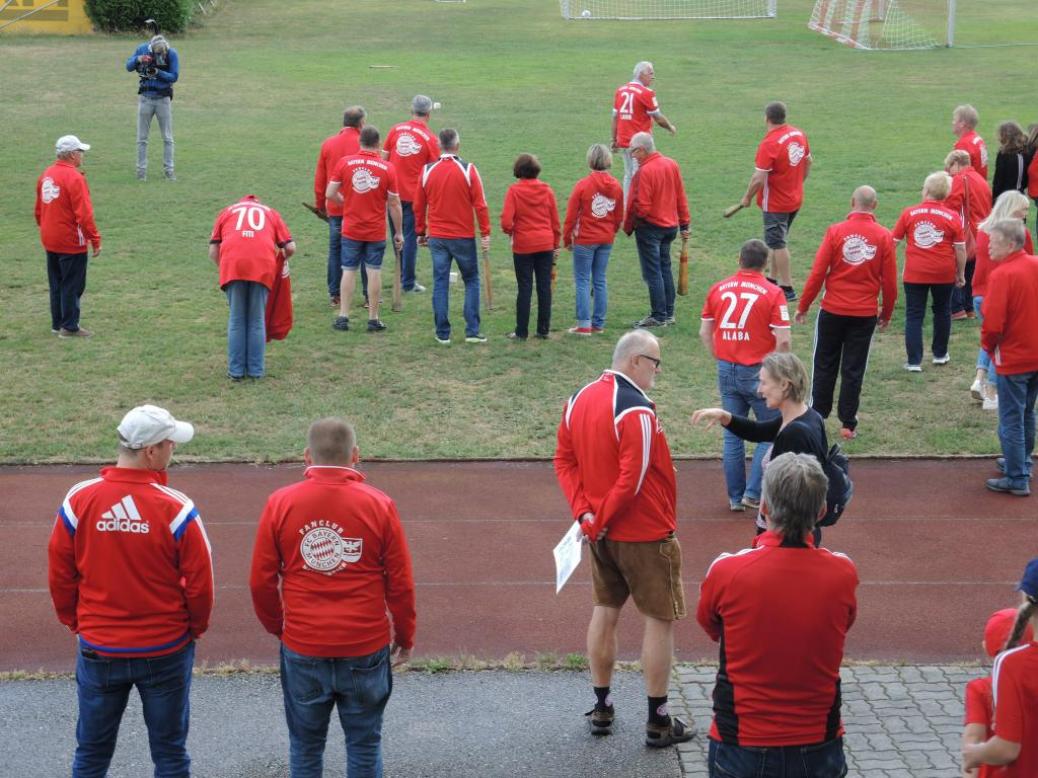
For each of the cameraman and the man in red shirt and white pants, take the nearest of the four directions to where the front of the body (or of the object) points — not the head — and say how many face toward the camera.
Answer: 1

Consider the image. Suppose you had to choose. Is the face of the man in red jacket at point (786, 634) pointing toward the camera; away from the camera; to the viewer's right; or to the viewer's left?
away from the camera

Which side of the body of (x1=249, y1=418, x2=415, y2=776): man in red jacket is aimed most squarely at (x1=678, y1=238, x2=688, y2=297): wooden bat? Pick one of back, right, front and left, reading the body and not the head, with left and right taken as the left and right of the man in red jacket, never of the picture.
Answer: front

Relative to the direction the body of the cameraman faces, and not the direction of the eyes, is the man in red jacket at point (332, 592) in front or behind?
in front

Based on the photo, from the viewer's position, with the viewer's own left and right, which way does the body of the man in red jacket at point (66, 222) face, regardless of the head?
facing away from the viewer and to the right of the viewer

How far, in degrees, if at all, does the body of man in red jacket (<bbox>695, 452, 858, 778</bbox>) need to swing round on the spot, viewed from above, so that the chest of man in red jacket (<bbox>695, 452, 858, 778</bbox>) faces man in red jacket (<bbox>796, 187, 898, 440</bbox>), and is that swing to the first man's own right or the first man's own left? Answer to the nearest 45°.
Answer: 0° — they already face them

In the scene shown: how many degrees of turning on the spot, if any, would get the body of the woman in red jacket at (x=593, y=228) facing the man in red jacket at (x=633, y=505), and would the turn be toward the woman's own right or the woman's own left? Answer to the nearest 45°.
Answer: approximately 135° to the woman's own left

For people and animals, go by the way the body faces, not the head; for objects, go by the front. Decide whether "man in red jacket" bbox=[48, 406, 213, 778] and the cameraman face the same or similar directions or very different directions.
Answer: very different directions

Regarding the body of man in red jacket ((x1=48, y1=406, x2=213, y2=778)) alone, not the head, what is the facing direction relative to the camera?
away from the camera

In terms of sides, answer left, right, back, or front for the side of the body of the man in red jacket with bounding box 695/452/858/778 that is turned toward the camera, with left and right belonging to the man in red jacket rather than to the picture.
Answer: back

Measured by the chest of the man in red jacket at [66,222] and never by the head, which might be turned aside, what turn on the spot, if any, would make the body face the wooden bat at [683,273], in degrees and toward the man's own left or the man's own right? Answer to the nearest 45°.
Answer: approximately 45° to the man's own right

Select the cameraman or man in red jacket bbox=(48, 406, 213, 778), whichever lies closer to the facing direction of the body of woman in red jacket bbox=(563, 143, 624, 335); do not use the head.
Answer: the cameraman

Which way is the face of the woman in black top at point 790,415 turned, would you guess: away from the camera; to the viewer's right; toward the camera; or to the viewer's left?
to the viewer's left

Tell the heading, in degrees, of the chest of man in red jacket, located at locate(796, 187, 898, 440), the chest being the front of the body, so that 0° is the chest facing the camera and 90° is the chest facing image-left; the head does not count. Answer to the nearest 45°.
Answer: approximately 180°
